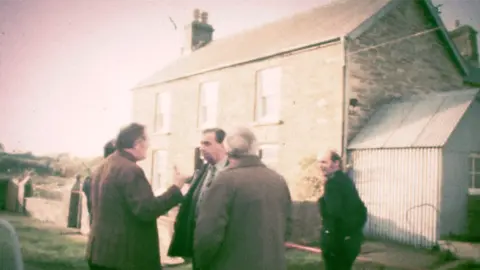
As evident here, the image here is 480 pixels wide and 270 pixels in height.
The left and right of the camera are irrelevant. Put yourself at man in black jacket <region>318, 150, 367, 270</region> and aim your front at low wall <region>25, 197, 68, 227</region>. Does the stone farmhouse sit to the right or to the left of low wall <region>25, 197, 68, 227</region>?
right

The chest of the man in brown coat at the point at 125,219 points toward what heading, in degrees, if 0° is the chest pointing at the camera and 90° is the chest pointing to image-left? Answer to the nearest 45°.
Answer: approximately 225°

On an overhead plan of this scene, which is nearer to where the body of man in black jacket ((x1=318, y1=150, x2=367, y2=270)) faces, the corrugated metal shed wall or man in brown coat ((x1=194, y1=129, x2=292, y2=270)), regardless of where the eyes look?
the man in brown coat

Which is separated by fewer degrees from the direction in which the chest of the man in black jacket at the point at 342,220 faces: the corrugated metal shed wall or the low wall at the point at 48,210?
the low wall

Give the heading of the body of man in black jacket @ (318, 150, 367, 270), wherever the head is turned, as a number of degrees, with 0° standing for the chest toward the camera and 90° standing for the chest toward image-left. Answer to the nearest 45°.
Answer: approximately 45°

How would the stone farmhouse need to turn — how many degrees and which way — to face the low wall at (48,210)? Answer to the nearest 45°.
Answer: approximately 45° to its right

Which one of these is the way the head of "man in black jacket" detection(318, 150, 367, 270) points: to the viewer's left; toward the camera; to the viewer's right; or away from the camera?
to the viewer's left

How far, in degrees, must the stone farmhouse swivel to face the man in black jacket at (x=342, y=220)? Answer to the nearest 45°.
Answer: approximately 45° to its left

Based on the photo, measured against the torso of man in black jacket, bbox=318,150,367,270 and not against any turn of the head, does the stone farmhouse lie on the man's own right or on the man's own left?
on the man's own right

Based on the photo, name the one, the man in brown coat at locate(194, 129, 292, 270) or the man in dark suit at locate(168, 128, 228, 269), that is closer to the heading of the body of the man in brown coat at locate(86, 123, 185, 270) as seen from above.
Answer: the man in dark suit

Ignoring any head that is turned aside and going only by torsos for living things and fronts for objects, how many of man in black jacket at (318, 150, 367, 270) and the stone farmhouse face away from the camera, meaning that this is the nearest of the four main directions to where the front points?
0

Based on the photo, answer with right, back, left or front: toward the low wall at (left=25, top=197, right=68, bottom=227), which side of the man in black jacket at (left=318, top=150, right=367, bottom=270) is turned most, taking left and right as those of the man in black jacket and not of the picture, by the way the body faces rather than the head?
right

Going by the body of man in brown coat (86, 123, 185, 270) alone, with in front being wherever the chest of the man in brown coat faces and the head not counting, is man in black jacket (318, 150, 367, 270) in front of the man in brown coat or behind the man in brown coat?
in front

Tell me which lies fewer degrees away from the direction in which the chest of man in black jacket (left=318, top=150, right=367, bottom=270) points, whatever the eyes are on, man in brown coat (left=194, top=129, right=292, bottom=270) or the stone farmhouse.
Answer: the man in brown coat
